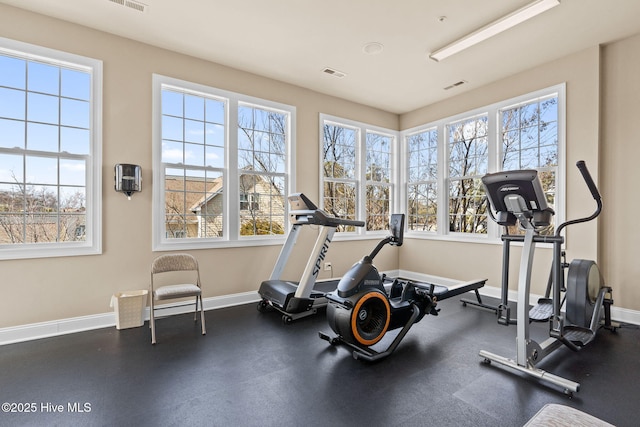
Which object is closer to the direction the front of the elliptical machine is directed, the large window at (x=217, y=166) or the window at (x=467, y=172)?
the large window

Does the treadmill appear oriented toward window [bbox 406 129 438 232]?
no

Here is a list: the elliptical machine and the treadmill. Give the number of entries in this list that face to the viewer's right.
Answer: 0

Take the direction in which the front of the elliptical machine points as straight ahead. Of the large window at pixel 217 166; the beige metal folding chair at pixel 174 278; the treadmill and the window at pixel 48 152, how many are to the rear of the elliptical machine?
0

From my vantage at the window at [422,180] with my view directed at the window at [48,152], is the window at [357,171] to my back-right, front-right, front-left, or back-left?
front-right

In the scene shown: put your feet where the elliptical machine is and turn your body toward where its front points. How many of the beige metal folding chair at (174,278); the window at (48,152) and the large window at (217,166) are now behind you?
0

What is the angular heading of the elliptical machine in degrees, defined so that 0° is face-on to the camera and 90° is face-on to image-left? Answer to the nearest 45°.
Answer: approximately 45°
